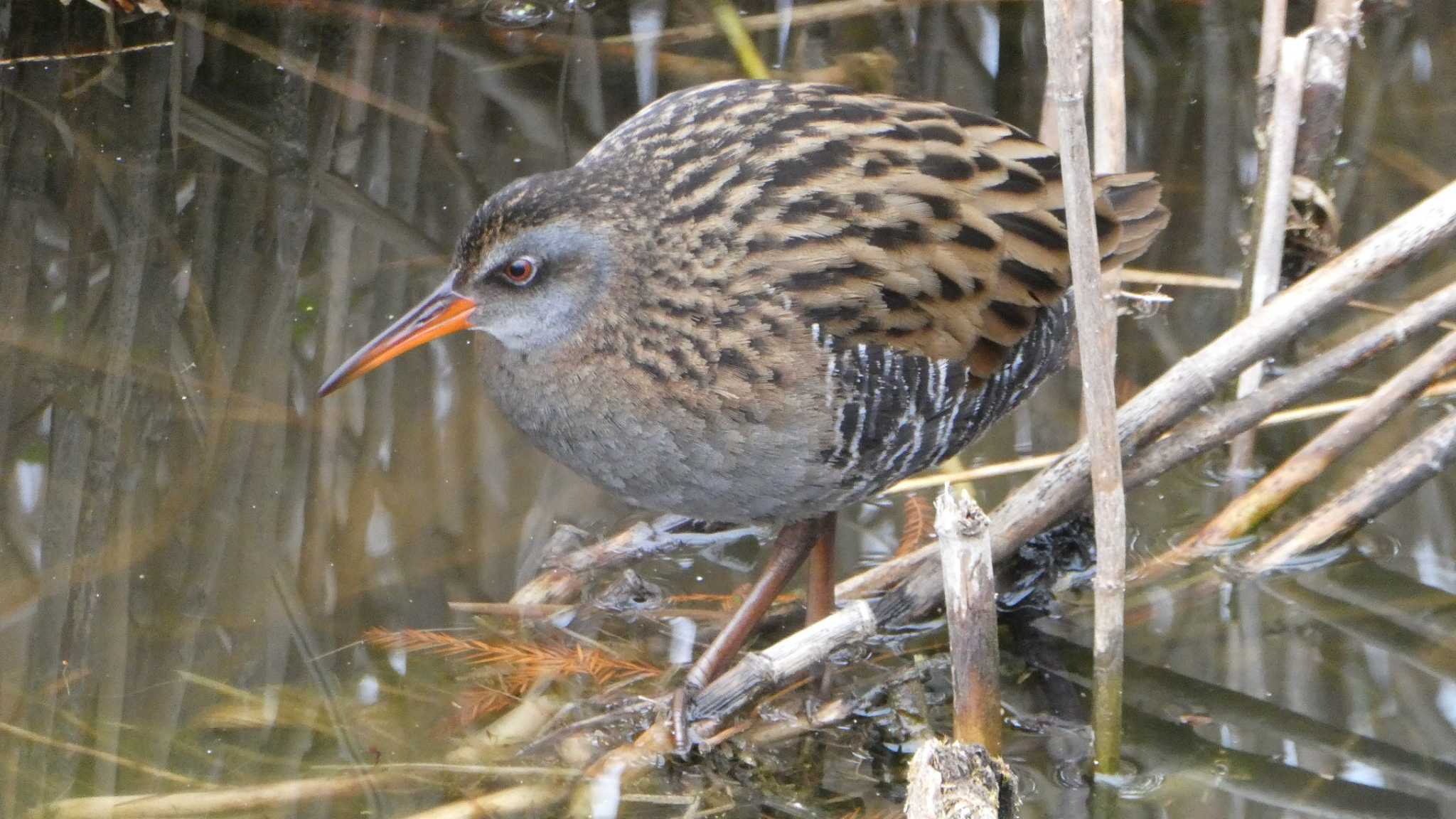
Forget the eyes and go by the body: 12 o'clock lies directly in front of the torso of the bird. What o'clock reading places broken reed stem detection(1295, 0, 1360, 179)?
The broken reed stem is roughly at 5 o'clock from the bird.

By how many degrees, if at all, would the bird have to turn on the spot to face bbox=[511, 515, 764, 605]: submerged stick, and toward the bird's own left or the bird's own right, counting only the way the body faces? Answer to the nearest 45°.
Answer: approximately 45° to the bird's own right

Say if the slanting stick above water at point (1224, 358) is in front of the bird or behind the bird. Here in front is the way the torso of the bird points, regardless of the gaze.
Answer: behind

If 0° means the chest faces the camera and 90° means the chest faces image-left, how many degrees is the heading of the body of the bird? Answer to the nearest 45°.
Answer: approximately 90°

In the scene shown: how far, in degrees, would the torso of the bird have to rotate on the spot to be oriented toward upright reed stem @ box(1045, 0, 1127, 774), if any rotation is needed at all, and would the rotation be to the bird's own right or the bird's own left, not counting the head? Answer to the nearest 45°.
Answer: approximately 135° to the bird's own left

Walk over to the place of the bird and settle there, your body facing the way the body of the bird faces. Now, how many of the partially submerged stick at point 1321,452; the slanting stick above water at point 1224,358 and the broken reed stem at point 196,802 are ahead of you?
1

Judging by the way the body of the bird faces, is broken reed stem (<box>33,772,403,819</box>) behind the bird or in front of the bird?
in front

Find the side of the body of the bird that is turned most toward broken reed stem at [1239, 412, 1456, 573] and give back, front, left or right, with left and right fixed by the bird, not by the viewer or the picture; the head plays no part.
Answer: back
